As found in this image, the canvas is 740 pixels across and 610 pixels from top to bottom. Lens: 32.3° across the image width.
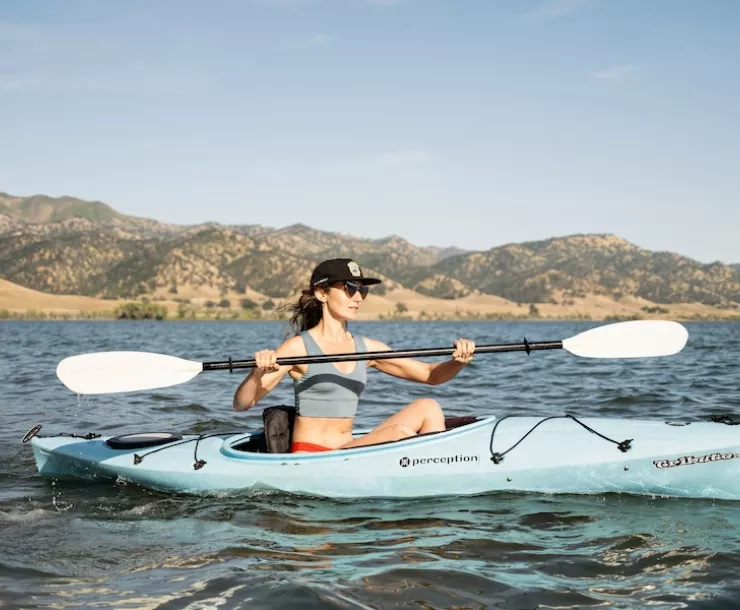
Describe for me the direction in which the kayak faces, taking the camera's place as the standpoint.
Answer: facing to the right of the viewer

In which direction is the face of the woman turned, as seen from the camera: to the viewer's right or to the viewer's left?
to the viewer's right

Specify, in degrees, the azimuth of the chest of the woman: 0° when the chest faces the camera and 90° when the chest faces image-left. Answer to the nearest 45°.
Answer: approximately 315°
